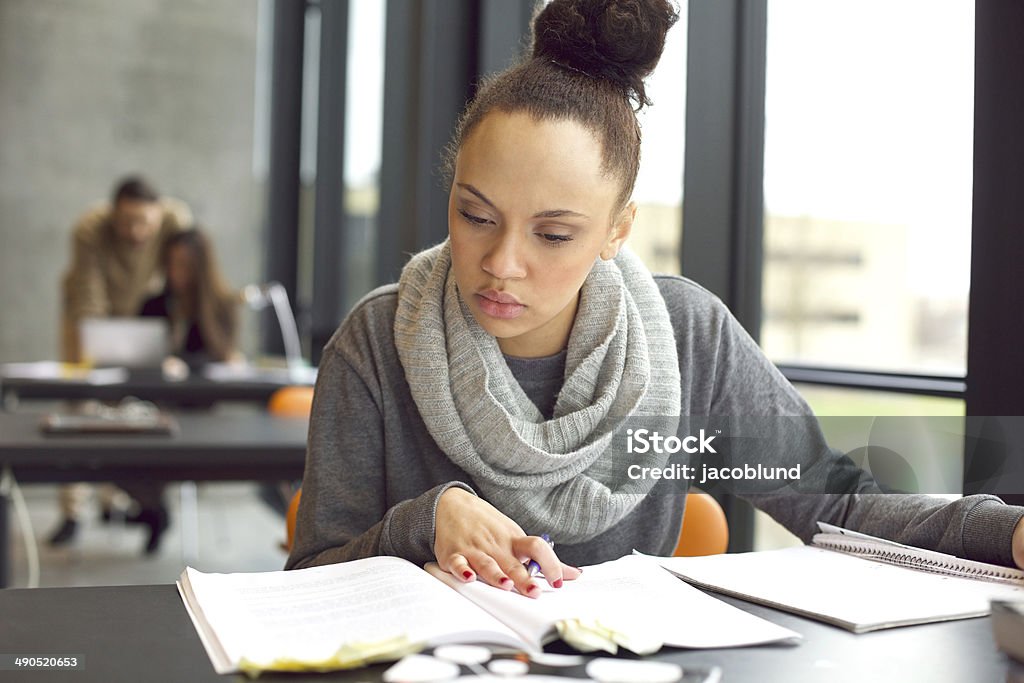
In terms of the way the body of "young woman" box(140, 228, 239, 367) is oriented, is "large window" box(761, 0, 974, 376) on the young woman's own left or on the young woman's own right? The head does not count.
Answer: on the young woman's own left

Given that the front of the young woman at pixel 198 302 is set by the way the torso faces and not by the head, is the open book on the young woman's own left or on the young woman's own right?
on the young woman's own left

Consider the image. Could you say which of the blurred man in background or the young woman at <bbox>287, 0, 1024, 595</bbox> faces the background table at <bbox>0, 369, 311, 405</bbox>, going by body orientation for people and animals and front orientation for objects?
the blurred man in background

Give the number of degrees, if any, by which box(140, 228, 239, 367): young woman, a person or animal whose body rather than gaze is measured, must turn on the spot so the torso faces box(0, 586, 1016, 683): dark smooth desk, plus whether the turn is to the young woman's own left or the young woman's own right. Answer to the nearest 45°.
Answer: approximately 45° to the young woman's own left

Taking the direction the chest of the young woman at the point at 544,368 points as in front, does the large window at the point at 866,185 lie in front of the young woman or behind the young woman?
behind

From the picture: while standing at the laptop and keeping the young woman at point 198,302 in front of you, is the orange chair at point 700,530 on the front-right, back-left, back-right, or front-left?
back-right

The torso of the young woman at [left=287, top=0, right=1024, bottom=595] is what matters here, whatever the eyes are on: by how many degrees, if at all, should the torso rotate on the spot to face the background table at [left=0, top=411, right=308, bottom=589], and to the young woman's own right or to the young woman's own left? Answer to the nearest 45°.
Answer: approximately 135° to the young woman's own right

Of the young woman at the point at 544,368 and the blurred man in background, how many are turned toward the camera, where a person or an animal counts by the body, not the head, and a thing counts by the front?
2
